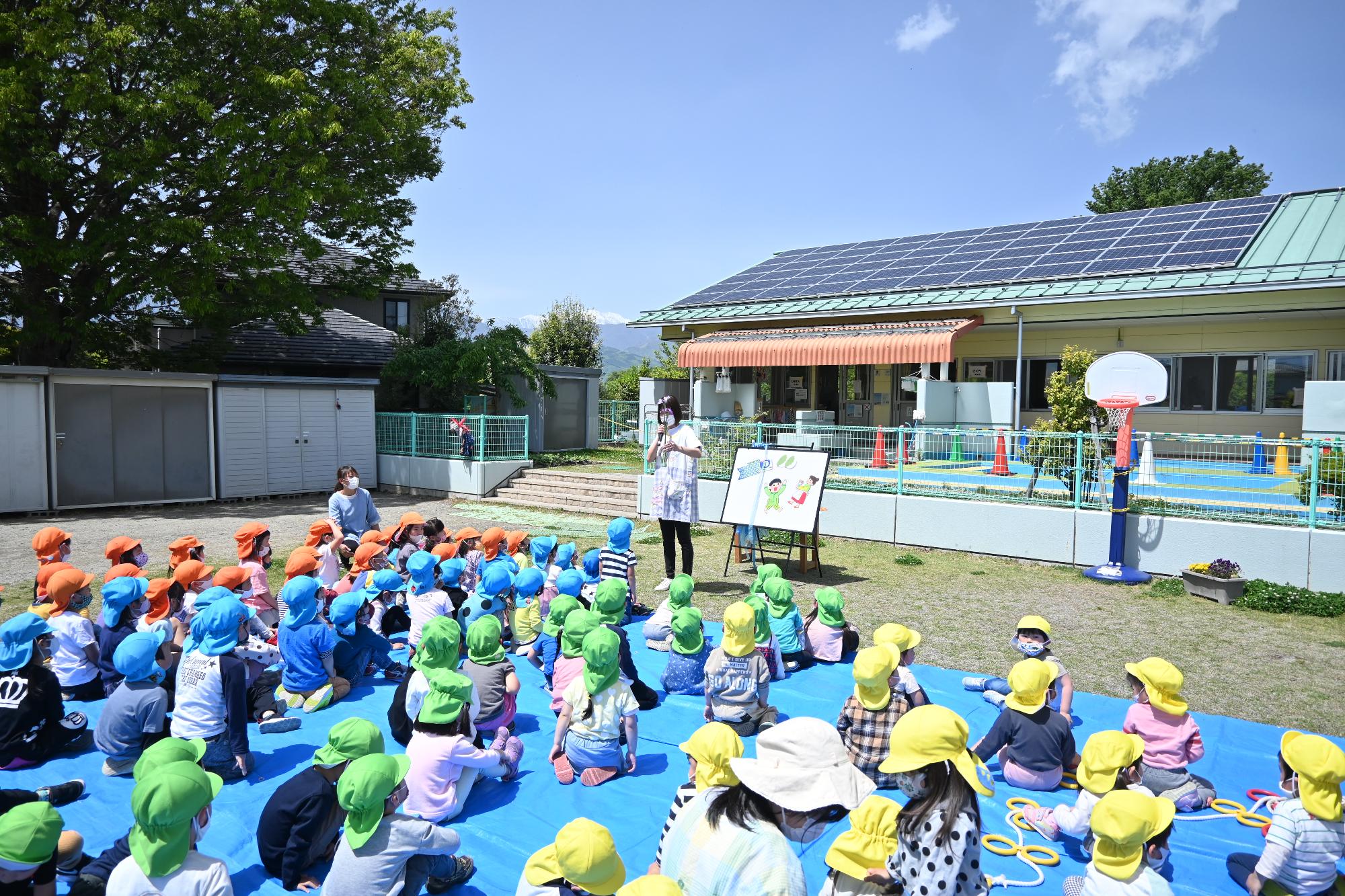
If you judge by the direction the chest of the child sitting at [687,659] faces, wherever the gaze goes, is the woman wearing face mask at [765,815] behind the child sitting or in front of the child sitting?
behind

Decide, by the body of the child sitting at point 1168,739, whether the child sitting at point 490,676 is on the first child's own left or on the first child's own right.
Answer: on the first child's own left

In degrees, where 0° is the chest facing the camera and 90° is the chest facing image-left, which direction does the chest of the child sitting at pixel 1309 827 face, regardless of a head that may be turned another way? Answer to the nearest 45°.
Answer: approximately 135°

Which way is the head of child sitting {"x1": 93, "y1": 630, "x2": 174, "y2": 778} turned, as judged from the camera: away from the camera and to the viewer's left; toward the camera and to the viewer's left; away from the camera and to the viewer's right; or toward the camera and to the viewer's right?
away from the camera and to the viewer's right

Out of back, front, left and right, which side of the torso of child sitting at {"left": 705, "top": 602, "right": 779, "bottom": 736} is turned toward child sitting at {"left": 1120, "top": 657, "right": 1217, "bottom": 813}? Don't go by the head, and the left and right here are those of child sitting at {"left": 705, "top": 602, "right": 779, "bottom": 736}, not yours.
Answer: right

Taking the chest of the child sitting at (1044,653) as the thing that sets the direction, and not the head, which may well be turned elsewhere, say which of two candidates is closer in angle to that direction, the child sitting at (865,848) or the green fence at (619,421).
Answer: the child sitting

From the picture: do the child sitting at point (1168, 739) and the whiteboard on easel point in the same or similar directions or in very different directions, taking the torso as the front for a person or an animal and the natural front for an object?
very different directions

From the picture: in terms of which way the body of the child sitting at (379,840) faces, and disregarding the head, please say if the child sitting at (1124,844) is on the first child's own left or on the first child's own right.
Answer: on the first child's own right

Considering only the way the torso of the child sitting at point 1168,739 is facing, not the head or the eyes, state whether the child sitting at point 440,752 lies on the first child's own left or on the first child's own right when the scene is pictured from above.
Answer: on the first child's own left

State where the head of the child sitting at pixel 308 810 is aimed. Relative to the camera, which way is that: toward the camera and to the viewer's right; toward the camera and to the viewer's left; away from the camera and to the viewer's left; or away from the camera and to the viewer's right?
away from the camera and to the viewer's right

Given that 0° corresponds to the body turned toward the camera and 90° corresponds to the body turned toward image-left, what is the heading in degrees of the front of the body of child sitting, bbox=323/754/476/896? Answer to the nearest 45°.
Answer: approximately 225°

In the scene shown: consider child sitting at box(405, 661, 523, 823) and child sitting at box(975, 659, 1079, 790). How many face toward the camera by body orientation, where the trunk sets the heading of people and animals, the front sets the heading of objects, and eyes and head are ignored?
0

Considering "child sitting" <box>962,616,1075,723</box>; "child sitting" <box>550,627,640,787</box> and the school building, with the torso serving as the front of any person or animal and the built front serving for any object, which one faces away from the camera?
"child sitting" <box>550,627,640,787</box>

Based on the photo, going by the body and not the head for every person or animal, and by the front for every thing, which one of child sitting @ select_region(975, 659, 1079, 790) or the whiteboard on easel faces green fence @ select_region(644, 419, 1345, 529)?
the child sitting
